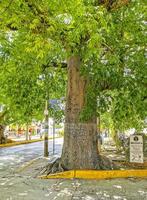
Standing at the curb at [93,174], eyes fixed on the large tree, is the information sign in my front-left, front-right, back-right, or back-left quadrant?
front-right

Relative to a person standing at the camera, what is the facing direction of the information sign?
facing the viewer

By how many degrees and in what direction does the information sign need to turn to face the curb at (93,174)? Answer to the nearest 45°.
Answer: approximately 45° to its right
